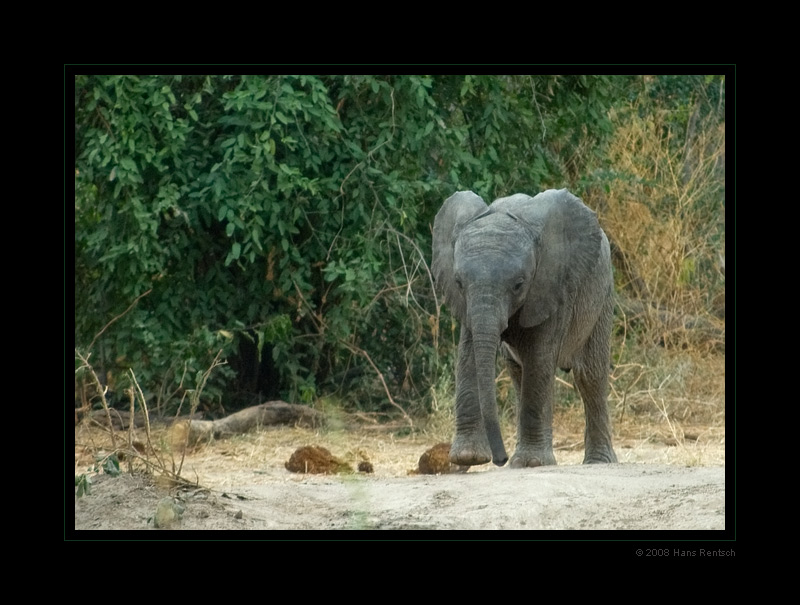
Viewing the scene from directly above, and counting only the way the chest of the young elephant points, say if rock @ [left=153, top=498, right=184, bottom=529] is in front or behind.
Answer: in front

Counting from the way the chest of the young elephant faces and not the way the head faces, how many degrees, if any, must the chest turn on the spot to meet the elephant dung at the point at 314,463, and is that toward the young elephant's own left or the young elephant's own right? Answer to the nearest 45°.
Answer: approximately 90° to the young elephant's own right

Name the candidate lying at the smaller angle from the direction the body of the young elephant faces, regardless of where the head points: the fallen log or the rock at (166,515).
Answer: the rock

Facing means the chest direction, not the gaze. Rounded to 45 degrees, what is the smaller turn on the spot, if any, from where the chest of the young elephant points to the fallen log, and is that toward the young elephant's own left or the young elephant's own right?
approximately 90° to the young elephant's own right

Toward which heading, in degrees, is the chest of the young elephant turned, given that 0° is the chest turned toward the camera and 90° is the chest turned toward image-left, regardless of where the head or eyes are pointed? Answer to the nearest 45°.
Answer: approximately 45°
